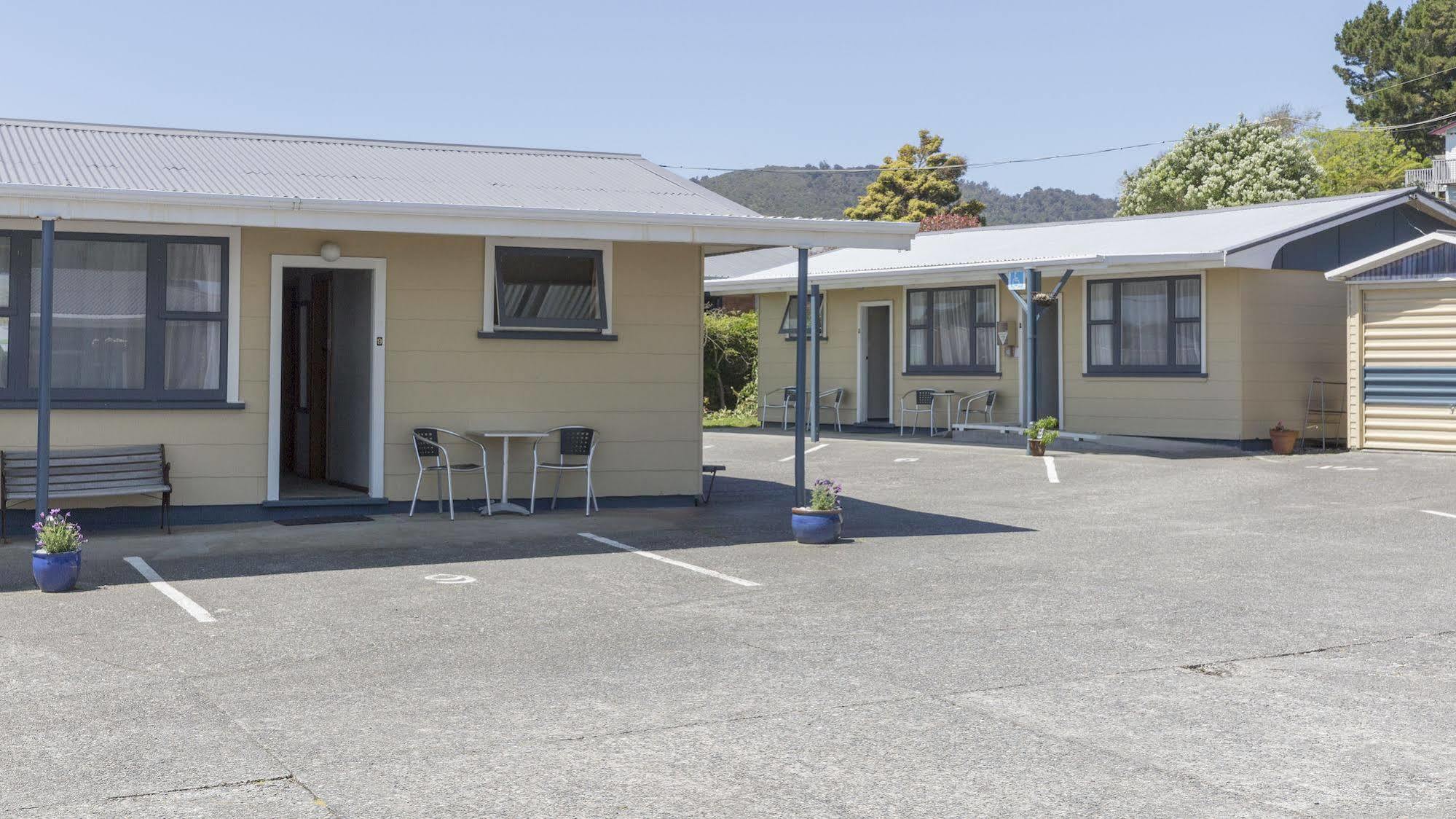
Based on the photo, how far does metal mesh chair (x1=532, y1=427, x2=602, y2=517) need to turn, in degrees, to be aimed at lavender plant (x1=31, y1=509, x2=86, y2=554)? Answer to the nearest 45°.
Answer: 0° — it already faces it

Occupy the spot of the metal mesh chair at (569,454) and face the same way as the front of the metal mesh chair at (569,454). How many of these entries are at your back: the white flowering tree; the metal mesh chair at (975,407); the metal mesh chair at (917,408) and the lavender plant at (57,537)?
3

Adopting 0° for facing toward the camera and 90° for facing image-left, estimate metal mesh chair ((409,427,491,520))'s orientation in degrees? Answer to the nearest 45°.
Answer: approximately 315°

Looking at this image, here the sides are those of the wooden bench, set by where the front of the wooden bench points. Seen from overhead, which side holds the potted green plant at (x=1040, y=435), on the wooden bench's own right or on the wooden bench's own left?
on the wooden bench's own left

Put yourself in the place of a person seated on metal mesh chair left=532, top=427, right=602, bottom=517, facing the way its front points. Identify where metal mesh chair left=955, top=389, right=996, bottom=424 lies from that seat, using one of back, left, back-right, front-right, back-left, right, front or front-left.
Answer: back

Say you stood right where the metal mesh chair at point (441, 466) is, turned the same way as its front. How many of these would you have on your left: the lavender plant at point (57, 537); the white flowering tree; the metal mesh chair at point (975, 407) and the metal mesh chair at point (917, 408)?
3

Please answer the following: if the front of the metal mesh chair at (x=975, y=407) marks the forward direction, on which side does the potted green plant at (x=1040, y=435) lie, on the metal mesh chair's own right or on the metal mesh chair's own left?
on the metal mesh chair's own left

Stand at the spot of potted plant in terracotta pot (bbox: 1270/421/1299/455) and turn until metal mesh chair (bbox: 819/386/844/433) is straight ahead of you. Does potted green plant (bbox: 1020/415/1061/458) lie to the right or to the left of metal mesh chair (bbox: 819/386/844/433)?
left

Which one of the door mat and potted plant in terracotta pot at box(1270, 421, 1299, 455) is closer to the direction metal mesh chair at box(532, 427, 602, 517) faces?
the door mat

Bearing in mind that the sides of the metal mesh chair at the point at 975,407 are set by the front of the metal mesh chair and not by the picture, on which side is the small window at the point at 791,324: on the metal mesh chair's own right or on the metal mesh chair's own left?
on the metal mesh chair's own right

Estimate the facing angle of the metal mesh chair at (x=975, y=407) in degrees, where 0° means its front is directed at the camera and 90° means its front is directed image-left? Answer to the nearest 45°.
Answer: approximately 45°
